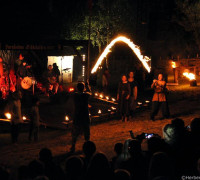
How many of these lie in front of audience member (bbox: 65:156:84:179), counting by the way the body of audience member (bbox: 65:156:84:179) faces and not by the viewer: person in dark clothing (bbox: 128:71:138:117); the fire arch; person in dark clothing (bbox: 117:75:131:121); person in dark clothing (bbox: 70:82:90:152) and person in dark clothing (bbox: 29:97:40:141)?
5

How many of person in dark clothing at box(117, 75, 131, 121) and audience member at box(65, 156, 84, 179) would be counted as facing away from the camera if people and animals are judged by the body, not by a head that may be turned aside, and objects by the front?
1

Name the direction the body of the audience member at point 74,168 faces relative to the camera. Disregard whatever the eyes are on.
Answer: away from the camera

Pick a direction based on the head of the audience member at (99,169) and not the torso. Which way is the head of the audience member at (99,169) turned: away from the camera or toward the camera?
away from the camera

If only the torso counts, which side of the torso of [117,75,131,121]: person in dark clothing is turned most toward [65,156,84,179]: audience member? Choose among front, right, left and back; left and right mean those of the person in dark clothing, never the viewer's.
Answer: front

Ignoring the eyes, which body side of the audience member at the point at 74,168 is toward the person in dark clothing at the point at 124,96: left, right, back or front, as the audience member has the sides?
front

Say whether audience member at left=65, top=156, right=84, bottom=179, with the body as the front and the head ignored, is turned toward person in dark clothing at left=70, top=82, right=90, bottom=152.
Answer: yes

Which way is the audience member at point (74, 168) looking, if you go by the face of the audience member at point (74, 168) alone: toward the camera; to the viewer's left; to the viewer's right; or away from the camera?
away from the camera

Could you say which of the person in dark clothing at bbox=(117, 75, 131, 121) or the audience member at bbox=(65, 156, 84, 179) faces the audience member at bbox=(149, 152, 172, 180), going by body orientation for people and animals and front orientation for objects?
the person in dark clothing

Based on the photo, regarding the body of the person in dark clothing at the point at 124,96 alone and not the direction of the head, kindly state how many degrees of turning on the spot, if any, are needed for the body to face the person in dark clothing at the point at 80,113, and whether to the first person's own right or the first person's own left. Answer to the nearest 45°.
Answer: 0° — they already face them

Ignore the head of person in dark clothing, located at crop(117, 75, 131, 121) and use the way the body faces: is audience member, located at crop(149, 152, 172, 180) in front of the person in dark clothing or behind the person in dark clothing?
in front

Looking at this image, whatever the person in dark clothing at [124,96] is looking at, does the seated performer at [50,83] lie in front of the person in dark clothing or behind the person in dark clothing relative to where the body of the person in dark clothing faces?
behind

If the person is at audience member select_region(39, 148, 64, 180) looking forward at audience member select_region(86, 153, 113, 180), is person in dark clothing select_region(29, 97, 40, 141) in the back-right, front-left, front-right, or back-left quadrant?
back-left

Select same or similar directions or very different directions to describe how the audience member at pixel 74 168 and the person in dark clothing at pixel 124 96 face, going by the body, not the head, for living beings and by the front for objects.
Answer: very different directions

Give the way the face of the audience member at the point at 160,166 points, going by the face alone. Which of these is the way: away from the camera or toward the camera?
away from the camera

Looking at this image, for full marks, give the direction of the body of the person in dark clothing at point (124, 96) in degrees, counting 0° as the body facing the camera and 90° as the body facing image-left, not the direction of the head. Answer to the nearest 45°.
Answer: approximately 0°
